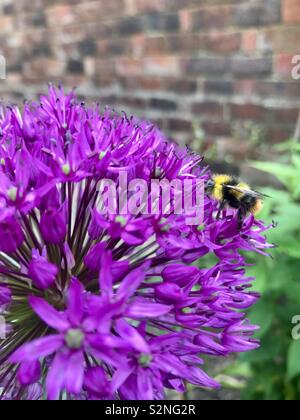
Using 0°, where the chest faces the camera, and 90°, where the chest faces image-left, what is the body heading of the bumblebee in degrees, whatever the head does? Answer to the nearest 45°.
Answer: approximately 90°
